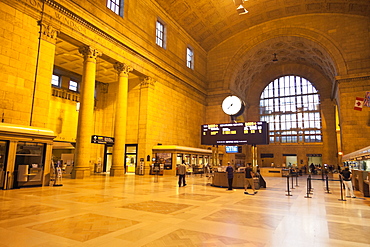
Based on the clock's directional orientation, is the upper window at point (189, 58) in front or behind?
behind

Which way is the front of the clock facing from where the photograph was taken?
facing the viewer

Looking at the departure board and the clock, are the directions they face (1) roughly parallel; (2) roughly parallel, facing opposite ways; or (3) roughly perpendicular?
roughly parallel

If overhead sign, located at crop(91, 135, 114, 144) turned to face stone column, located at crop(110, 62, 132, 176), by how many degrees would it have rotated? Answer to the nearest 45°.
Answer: approximately 45° to its left

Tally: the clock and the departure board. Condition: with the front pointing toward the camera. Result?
2

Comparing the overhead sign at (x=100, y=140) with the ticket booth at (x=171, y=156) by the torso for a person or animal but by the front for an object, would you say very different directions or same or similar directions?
same or similar directions

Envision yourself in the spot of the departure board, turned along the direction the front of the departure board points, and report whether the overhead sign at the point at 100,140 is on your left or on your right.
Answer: on your right

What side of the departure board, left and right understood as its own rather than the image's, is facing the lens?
front

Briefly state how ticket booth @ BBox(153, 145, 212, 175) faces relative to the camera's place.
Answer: facing the viewer and to the right of the viewer

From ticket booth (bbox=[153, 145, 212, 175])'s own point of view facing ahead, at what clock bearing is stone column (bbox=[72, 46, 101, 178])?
The stone column is roughly at 3 o'clock from the ticket booth.

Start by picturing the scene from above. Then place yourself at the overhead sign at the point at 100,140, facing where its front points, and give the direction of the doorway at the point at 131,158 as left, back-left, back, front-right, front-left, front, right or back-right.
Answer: left

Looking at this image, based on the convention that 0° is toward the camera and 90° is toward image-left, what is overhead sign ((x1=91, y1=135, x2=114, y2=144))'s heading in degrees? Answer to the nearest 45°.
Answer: approximately 315°

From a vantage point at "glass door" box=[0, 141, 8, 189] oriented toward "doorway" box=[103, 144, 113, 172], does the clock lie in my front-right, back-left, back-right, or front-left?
front-right
